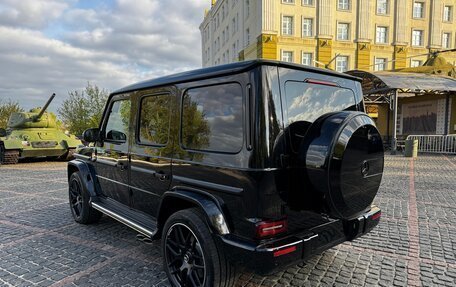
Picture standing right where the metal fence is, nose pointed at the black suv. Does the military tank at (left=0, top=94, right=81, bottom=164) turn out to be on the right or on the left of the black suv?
right

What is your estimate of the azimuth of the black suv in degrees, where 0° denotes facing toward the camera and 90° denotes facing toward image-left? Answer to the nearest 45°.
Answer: approximately 135°

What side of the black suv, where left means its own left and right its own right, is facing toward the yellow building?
right

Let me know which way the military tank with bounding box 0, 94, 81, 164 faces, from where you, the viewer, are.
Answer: facing the viewer and to the right of the viewer

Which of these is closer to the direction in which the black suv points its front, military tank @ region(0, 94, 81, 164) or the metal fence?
the military tank

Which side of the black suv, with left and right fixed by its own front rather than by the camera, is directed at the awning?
right

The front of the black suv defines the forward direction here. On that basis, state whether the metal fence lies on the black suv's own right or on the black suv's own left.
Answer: on the black suv's own right

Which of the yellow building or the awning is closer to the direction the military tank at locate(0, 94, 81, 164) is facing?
the awning

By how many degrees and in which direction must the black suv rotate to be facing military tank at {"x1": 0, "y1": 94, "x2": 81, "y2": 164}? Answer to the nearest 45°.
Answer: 0° — it already faces it
